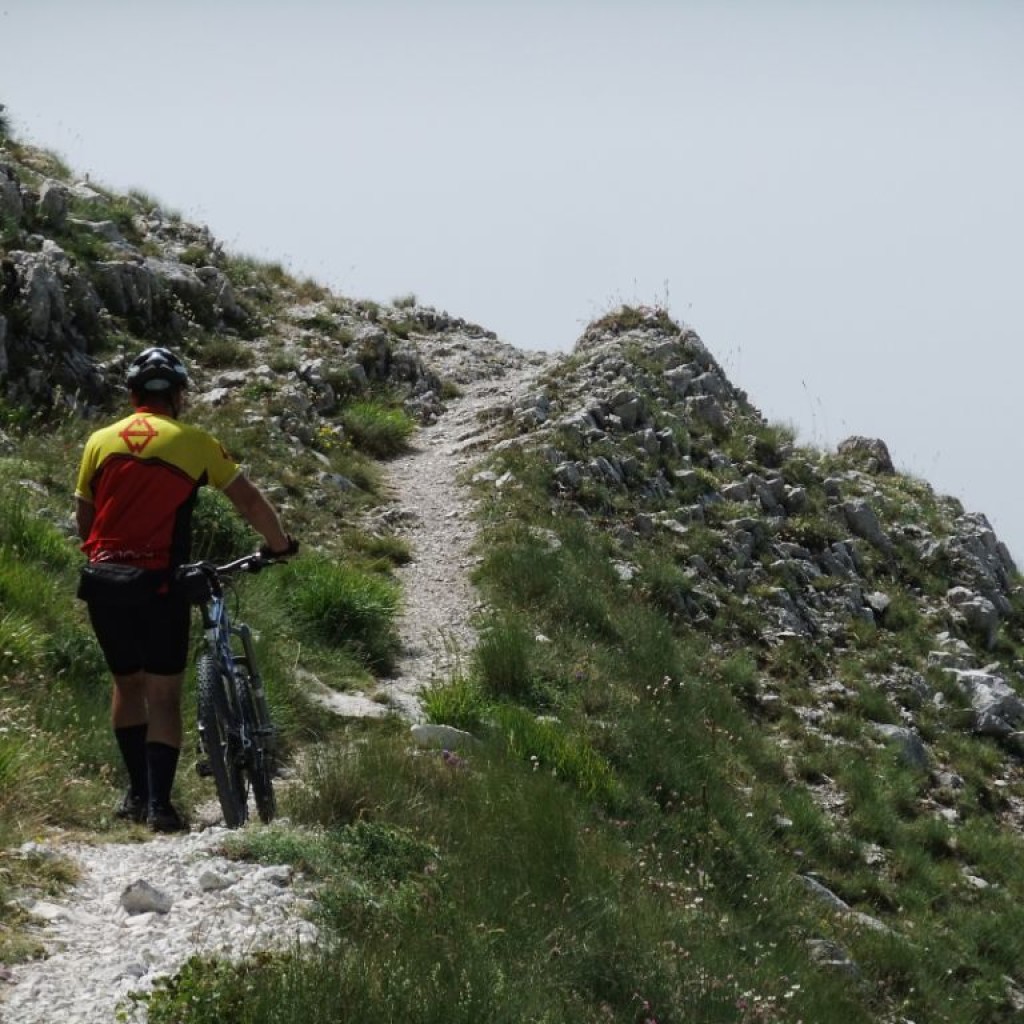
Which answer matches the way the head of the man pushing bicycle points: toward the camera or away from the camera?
away from the camera

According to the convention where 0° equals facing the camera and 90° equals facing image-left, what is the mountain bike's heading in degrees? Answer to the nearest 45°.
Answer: approximately 180°
